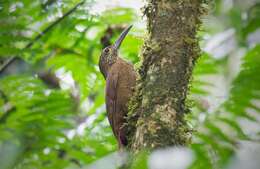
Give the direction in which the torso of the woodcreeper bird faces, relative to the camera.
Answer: to the viewer's right
